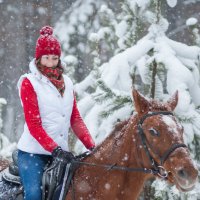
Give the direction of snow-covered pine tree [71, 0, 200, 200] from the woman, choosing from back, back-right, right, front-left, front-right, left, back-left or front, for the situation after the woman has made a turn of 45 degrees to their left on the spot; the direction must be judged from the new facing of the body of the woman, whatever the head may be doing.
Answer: front-left

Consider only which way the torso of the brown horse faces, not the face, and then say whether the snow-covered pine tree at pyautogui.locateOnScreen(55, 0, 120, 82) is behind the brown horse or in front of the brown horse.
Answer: behind

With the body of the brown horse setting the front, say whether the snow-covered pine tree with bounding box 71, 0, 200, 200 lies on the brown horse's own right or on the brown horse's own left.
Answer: on the brown horse's own left

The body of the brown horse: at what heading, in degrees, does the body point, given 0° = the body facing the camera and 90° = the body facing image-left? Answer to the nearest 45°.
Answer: approximately 315°

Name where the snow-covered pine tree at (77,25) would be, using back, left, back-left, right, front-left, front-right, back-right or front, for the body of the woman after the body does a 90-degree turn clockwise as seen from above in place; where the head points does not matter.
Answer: back-right
